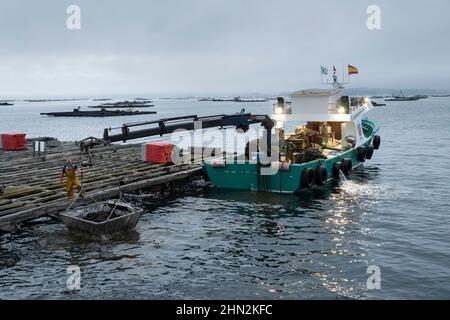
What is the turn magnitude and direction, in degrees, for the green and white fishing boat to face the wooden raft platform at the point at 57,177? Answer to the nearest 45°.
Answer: approximately 180°

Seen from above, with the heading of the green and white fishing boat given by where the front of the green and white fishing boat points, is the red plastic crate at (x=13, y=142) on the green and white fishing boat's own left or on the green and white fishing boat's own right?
on the green and white fishing boat's own left

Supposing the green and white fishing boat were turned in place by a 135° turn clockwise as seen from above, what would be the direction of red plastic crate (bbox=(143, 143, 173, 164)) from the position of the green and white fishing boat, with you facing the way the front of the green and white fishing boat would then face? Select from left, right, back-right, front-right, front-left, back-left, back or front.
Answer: right

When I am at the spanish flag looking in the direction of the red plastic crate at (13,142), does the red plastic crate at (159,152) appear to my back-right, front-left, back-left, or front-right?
front-left

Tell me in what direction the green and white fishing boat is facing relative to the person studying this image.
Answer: facing away from the viewer and to the right of the viewer
